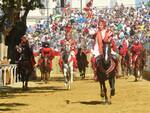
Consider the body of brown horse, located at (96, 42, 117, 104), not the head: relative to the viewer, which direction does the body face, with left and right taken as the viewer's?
facing the viewer

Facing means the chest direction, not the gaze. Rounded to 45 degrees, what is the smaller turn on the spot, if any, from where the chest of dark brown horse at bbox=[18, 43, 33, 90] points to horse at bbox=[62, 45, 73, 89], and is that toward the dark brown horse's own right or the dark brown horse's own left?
approximately 90° to the dark brown horse's own left

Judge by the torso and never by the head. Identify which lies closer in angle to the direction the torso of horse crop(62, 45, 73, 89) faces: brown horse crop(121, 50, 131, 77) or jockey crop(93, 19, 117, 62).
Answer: the jockey

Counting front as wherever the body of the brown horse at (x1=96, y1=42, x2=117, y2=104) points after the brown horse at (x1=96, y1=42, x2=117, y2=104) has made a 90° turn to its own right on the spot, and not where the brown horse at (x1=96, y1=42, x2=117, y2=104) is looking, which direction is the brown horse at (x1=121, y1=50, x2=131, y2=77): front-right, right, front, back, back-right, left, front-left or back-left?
right

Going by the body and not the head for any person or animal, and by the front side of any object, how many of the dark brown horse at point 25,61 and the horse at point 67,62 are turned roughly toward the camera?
2

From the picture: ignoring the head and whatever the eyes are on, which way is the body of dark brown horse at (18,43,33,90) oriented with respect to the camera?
toward the camera

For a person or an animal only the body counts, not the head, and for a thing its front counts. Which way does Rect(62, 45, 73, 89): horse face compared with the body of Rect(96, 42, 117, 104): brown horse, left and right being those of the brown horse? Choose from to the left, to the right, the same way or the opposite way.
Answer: the same way

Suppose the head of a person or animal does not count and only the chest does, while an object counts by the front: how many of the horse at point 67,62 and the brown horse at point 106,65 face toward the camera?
2
